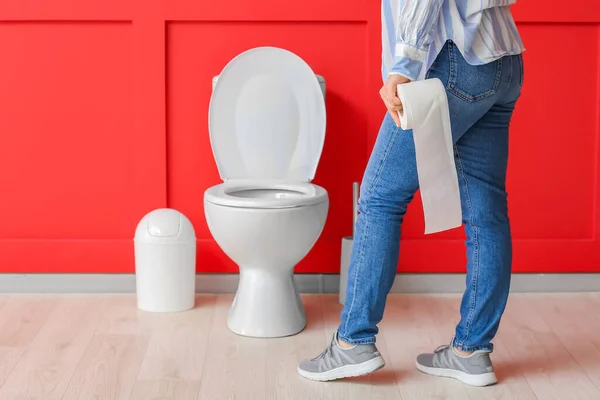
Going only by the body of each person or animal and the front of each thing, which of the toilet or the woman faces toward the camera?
the toilet

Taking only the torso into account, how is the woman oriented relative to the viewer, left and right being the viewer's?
facing away from the viewer and to the left of the viewer

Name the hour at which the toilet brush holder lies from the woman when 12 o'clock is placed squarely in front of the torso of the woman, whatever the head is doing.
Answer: The toilet brush holder is roughly at 1 o'clock from the woman.

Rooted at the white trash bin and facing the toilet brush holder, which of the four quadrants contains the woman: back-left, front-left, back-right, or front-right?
front-right

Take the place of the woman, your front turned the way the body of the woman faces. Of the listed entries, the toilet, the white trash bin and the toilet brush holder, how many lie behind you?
0

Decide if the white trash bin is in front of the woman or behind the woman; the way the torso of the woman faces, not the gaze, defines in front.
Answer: in front

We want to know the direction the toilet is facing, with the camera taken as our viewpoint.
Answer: facing the viewer

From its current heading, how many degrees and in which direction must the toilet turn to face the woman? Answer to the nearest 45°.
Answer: approximately 45° to its left

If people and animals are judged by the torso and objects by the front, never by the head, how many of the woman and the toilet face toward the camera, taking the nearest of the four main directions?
1

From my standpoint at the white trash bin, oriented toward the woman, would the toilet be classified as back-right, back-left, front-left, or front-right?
front-left
